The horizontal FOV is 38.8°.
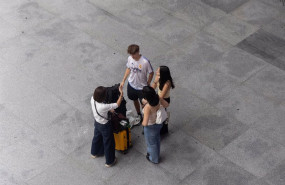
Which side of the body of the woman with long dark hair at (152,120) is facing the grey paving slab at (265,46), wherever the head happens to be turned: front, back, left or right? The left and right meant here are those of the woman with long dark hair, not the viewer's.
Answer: right

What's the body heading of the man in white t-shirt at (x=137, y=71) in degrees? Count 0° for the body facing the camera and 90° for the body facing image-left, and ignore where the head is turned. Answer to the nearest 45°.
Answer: approximately 45°

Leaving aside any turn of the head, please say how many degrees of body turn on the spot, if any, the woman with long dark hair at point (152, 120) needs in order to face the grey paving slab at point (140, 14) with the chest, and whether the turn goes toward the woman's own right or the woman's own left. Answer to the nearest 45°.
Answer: approximately 45° to the woman's own right

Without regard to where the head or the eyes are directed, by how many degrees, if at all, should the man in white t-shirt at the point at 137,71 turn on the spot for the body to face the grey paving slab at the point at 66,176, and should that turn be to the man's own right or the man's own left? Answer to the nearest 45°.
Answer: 0° — they already face it

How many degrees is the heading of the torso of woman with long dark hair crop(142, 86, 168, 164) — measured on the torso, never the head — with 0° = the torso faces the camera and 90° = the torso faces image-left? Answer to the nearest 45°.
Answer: approximately 135°

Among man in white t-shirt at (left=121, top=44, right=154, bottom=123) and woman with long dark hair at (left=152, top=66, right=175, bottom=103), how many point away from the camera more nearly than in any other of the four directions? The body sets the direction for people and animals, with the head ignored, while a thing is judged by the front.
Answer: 0

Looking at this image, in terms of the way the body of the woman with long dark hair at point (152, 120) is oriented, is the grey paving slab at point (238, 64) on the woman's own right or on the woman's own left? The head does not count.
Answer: on the woman's own right

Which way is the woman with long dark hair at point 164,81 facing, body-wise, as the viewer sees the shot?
to the viewer's left

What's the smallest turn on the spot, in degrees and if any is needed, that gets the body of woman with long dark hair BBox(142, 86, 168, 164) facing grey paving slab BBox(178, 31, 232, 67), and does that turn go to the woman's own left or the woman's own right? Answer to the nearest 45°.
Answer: approximately 45° to the woman's own right
